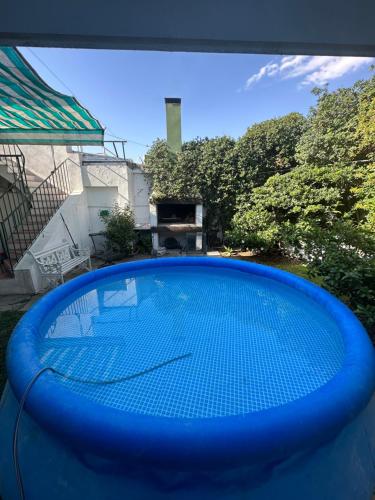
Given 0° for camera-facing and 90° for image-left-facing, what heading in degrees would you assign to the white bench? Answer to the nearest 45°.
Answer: approximately 315°

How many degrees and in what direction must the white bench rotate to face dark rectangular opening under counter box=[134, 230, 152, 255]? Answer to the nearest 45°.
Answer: approximately 90° to its left

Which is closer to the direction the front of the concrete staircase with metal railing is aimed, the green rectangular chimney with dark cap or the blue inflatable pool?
the blue inflatable pool

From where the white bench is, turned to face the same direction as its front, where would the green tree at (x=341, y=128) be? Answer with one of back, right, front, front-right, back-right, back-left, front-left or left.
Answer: front-left

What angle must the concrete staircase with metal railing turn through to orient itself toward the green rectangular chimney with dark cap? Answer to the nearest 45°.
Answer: approximately 90° to its left
